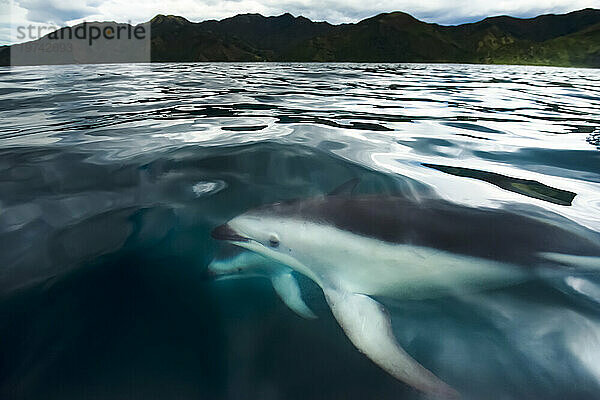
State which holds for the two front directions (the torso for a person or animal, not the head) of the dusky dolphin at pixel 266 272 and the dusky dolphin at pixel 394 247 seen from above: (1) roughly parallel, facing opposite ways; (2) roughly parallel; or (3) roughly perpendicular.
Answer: roughly parallel

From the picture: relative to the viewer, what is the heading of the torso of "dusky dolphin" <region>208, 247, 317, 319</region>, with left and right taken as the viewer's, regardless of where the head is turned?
facing to the left of the viewer

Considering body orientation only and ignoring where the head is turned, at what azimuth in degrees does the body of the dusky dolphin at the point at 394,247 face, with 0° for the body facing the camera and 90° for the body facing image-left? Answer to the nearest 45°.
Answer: approximately 90°
